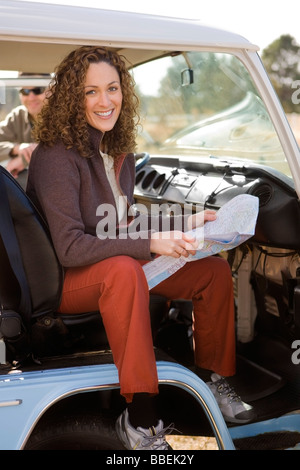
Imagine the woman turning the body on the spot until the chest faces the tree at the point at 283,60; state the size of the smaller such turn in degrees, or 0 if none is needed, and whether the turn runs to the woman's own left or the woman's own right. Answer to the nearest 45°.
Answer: approximately 135° to the woman's own left

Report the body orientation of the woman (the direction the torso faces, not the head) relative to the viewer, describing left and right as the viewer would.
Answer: facing the viewer and to the right of the viewer
